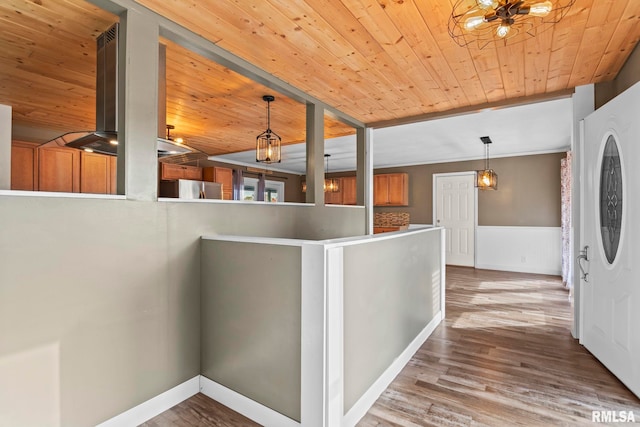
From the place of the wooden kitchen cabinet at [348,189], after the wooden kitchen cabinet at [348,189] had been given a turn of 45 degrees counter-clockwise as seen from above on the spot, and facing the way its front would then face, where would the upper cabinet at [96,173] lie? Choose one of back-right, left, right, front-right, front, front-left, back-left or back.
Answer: right

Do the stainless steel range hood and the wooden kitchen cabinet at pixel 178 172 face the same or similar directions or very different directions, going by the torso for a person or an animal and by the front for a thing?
same or similar directions

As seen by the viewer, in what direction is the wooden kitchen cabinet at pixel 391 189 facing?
toward the camera

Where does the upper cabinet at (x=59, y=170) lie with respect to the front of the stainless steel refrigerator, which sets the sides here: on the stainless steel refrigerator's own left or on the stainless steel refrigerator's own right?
on the stainless steel refrigerator's own right

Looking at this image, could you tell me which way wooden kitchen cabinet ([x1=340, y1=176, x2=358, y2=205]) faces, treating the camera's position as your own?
facing the viewer

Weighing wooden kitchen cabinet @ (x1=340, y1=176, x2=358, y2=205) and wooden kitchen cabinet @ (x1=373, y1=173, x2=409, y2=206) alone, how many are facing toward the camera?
2

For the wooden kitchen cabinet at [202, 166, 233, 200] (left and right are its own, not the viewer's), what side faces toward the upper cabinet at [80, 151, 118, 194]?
right

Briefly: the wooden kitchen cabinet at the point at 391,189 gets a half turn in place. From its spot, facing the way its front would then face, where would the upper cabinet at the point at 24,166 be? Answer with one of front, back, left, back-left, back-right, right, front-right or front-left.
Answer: back-left

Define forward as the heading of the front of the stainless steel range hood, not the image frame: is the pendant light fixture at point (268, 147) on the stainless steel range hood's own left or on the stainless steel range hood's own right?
on the stainless steel range hood's own left

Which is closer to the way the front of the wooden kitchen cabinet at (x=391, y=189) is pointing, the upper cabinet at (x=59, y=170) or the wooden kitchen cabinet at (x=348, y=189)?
the upper cabinet

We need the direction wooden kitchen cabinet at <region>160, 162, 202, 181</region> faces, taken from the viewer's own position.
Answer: facing the viewer and to the right of the viewer

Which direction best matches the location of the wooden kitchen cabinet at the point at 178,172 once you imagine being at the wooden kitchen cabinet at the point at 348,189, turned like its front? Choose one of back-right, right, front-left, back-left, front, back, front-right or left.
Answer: front-right

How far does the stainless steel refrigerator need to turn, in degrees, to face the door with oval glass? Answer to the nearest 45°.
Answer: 0° — it already faces it
